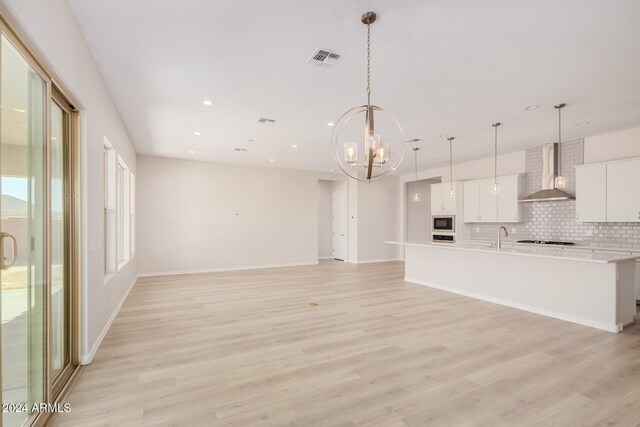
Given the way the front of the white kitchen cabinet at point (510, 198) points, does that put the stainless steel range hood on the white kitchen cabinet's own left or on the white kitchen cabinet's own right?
on the white kitchen cabinet's own left

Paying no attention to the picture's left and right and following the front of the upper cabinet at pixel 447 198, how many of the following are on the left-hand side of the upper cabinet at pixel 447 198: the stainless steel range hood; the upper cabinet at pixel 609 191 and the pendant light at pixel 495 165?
3

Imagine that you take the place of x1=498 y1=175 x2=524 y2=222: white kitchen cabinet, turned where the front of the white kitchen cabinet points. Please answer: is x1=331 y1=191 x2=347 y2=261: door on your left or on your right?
on your right

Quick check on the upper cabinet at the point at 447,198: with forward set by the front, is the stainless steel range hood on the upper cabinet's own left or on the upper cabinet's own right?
on the upper cabinet's own left

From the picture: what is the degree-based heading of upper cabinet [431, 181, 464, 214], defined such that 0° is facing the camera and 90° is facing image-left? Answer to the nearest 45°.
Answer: approximately 45°

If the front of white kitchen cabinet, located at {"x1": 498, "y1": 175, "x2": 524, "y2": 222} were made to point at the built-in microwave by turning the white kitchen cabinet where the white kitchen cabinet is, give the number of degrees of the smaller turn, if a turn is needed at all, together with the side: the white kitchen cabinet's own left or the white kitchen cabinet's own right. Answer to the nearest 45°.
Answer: approximately 90° to the white kitchen cabinet's own right
